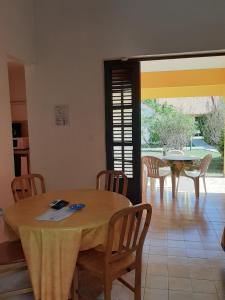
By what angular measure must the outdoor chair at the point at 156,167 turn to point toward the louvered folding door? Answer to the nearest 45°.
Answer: approximately 180°

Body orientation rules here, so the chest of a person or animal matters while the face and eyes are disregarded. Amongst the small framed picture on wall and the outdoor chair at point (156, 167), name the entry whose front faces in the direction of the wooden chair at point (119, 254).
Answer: the small framed picture on wall

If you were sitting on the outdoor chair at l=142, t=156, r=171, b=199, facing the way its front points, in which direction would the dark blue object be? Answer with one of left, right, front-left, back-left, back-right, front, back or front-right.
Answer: back-right

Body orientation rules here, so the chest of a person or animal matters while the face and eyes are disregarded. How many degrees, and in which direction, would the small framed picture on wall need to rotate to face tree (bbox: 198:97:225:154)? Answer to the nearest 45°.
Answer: approximately 135° to its left

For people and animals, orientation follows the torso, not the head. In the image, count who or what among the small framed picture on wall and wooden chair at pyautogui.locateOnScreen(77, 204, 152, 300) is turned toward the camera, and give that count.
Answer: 1

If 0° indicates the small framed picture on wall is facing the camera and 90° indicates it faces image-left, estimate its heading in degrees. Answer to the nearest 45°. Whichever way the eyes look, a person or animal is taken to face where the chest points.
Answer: approximately 0°

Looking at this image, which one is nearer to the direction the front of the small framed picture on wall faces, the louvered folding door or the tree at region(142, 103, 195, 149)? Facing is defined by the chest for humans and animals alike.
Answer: the louvered folding door

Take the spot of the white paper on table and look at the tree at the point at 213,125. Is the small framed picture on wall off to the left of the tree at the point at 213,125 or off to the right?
left

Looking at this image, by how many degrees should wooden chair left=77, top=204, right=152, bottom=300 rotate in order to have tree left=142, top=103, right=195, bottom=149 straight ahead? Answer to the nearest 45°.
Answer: approximately 45° to its right

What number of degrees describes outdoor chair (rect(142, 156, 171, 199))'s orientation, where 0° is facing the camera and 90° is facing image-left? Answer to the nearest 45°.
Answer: approximately 225°
